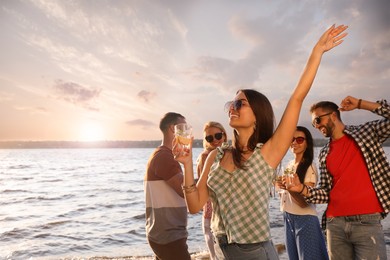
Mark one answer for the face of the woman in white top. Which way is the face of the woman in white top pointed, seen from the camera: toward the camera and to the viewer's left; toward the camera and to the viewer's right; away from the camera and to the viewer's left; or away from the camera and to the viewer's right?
toward the camera and to the viewer's left

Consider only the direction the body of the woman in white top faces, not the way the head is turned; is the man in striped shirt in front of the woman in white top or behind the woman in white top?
in front

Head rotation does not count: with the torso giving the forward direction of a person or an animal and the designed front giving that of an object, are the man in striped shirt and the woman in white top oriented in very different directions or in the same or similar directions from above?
very different directions

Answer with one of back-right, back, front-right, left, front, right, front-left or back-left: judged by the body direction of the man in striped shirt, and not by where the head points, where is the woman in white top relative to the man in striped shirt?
front

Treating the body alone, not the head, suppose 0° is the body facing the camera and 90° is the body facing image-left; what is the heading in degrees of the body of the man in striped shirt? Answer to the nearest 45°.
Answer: approximately 270°

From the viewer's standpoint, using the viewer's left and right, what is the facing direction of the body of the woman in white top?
facing the viewer and to the left of the viewer
